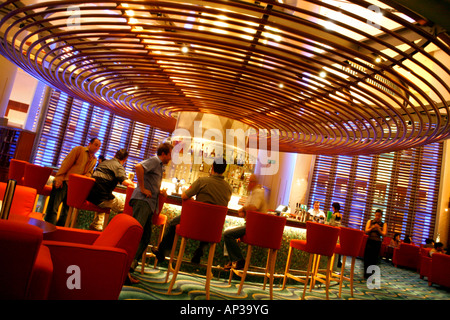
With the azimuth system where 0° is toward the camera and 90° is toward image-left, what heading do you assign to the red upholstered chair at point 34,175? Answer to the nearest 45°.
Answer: approximately 225°

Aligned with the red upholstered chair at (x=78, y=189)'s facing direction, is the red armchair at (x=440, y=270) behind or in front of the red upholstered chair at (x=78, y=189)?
in front

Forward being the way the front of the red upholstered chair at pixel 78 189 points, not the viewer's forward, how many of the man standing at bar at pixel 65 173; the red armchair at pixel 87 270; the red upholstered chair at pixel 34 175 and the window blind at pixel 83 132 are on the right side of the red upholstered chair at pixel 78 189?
1

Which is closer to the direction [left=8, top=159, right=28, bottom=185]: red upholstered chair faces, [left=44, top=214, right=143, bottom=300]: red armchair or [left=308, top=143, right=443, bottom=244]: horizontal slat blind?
the horizontal slat blind

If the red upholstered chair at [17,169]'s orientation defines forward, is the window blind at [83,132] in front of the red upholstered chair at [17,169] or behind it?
in front

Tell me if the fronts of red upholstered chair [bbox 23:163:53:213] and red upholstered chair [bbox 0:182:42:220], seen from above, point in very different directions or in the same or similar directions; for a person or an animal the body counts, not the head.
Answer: very different directions

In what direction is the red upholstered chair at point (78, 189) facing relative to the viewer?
to the viewer's right

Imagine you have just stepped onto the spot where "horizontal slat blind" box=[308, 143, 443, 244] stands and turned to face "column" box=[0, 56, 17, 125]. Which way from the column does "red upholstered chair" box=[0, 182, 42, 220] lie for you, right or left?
left
